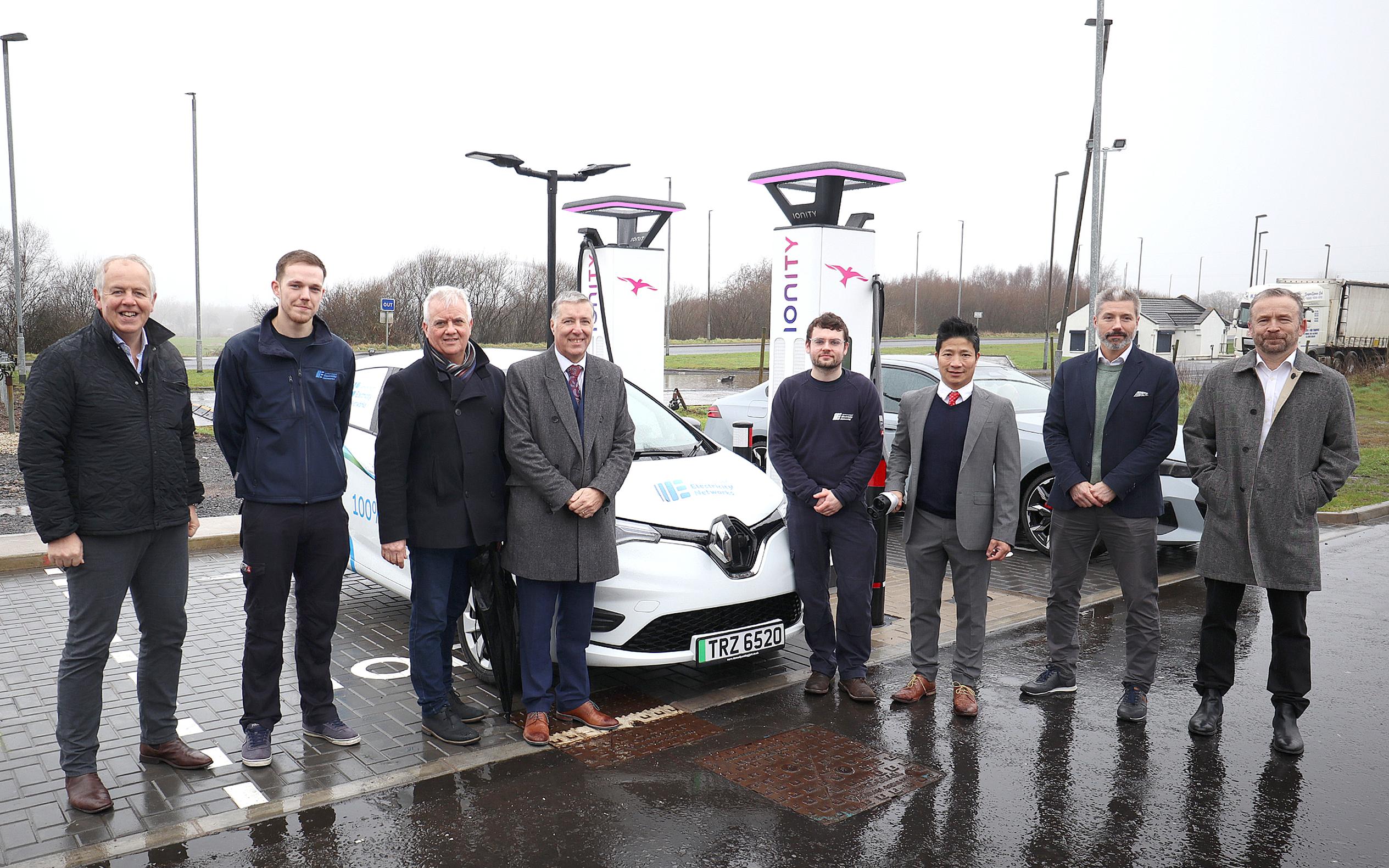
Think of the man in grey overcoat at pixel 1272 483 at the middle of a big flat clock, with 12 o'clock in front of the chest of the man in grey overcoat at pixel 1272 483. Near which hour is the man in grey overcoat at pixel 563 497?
the man in grey overcoat at pixel 563 497 is roughly at 2 o'clock from the man in grey overcoat at pixel 1272 483.

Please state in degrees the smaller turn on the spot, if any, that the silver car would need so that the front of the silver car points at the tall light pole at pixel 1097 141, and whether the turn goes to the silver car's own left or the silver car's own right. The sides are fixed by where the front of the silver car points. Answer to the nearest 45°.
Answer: approximately 135° to the silver car's own left

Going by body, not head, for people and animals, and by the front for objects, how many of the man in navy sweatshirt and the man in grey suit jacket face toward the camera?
2

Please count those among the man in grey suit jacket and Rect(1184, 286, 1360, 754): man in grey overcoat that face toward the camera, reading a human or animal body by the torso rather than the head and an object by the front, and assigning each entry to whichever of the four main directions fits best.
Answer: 2

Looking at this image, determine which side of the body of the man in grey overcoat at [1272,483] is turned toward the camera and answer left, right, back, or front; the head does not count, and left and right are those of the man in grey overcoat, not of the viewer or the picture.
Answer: front

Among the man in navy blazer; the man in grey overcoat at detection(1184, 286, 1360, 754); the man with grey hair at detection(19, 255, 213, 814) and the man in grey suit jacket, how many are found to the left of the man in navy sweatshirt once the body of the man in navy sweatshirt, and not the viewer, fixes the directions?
3

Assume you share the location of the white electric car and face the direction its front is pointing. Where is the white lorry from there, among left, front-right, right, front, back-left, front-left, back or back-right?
left

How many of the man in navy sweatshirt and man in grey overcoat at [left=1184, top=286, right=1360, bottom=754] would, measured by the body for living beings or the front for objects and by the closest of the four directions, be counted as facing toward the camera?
2

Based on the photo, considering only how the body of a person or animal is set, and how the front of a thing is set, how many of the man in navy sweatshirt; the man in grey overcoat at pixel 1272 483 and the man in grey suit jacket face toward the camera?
3

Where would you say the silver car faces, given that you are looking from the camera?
facing the viewer and to the right of the viewer
